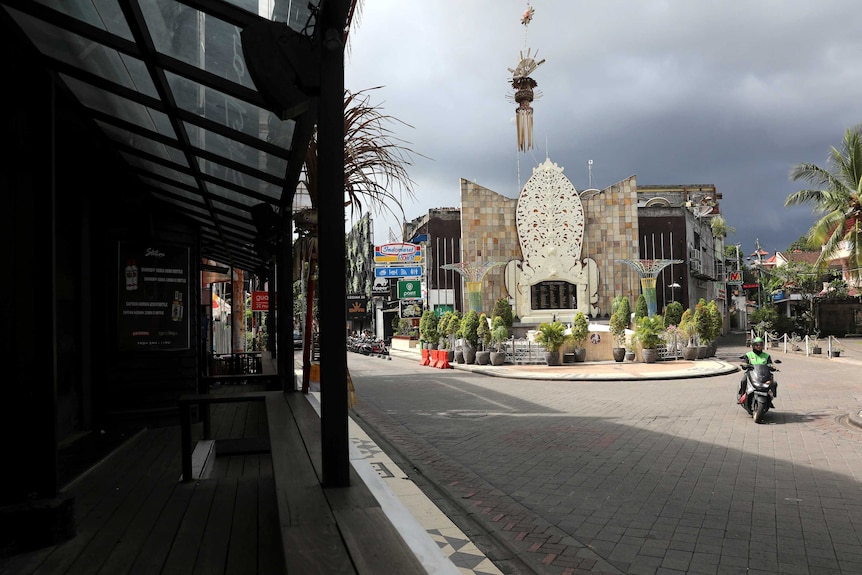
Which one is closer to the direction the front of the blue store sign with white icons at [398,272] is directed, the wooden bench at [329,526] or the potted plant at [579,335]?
the wooden bench

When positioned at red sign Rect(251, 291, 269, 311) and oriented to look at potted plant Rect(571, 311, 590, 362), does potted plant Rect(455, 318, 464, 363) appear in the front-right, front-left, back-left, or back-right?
front-left

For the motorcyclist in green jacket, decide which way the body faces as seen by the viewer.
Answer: toward the camera

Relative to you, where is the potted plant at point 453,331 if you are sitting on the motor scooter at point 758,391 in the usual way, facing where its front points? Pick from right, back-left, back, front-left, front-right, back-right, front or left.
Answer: back-right

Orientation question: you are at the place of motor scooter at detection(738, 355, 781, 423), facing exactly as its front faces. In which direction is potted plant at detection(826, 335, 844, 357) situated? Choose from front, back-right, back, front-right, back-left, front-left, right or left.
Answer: back

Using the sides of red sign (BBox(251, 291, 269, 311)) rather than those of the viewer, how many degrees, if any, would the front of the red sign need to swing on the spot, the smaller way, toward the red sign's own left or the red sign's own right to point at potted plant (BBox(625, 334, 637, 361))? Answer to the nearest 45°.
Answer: approximately 90° to the red sign's own left

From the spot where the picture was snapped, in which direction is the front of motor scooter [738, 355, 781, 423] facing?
facing the viewer

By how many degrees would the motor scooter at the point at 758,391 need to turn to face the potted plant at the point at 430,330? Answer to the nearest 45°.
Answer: approximately 135° to its right

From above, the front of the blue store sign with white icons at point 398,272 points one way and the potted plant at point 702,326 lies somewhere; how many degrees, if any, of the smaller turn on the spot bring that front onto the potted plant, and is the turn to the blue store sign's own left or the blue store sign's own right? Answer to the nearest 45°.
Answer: approximately 45° to the blue store sign's own left

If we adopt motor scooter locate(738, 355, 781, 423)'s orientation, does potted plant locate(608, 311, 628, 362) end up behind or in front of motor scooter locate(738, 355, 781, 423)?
behind

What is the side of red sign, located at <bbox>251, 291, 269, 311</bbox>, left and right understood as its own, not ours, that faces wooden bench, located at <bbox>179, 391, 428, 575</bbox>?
front

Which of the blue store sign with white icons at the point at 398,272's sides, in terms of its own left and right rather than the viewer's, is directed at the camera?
front

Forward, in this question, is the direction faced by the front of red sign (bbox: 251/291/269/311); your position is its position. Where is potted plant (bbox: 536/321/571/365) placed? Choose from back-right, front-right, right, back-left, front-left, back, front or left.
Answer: left

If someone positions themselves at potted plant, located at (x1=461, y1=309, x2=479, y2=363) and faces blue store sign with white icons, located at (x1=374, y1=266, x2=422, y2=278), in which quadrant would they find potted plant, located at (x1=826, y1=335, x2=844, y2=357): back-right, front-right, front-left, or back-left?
back-right
